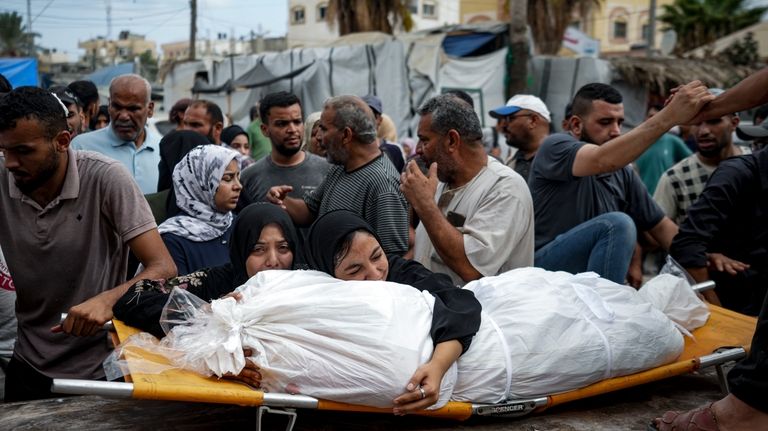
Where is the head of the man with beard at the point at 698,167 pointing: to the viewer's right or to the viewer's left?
to the viewer's left

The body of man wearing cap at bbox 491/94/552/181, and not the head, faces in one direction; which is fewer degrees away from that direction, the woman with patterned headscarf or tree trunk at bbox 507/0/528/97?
the woman with patterned headscarf

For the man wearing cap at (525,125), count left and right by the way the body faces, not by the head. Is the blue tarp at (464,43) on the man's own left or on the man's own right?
on the man's own right

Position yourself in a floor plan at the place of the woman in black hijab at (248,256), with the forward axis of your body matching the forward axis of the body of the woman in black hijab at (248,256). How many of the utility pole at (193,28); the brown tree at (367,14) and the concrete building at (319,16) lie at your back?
3
